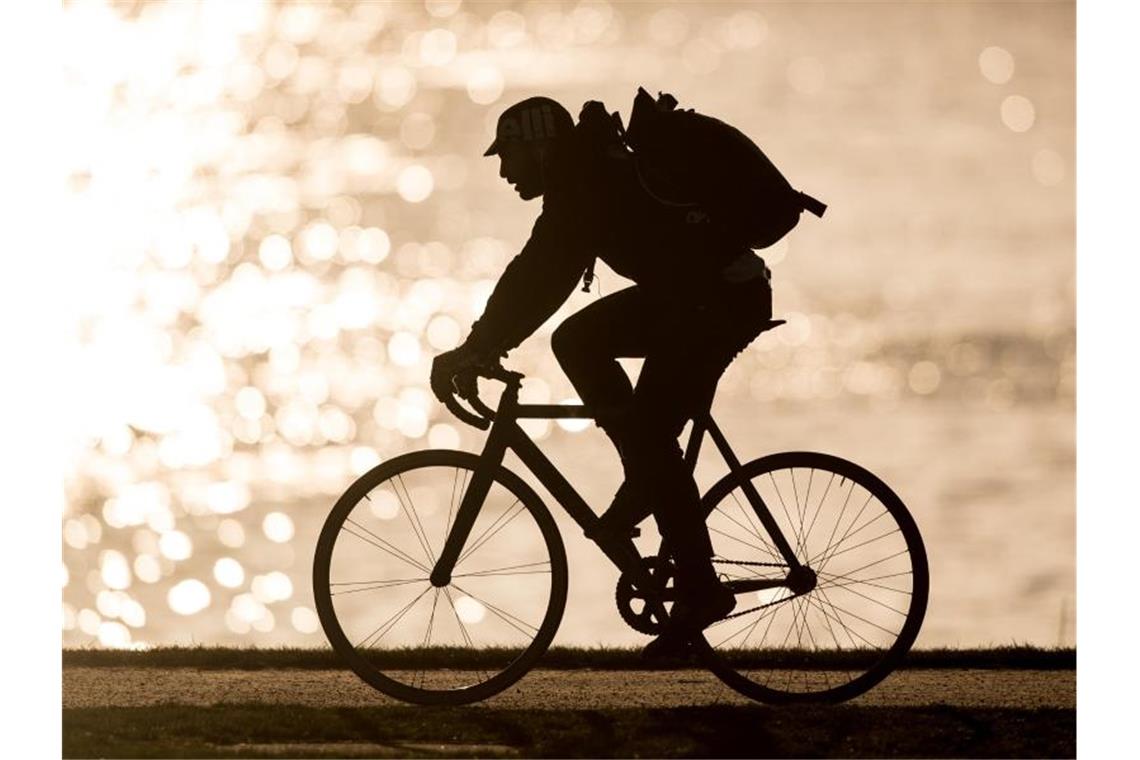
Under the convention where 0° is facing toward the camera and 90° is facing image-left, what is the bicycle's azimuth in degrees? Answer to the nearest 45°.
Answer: approximately 90°

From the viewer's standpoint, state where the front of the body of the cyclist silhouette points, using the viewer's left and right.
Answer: facing to the left of the viewer
